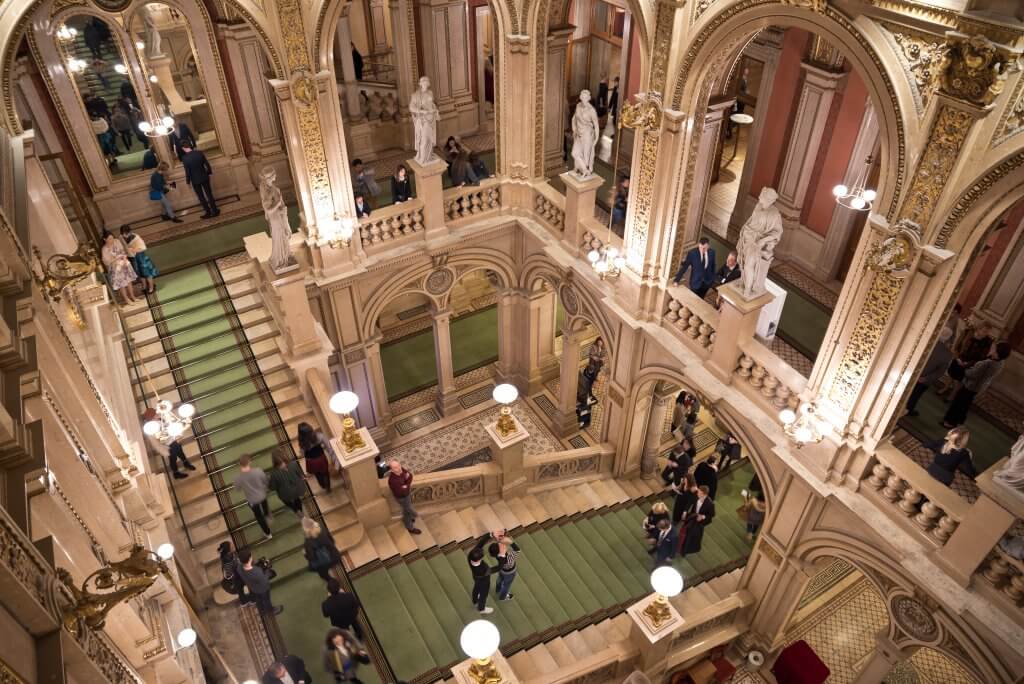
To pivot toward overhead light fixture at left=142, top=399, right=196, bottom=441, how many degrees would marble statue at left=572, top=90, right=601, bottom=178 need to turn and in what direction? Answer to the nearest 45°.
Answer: approximately 45° to its right

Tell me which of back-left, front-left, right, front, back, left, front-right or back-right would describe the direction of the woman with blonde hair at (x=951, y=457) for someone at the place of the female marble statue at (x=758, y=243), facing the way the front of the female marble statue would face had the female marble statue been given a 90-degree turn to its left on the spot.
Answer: front-left

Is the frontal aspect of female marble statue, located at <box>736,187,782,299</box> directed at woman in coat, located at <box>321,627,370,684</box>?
yes

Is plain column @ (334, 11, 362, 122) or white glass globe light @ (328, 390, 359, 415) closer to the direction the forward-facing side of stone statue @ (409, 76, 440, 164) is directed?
the white glass globe light

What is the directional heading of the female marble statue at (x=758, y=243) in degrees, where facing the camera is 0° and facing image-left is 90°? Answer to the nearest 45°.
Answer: approximately 45°

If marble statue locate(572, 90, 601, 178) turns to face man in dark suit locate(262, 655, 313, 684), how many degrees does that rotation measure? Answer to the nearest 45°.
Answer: approximately 45° to its right
